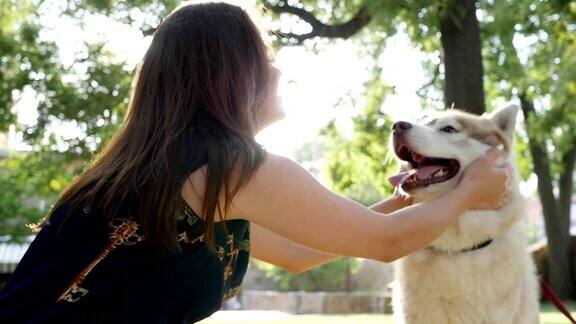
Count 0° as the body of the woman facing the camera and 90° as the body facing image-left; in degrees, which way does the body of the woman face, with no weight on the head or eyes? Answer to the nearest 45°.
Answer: approximately 225°

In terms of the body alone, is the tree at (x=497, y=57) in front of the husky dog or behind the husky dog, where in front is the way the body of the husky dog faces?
behind

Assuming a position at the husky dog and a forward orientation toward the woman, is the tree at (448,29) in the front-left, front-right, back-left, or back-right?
back-right

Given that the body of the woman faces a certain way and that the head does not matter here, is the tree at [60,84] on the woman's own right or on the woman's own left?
on the woman's own left

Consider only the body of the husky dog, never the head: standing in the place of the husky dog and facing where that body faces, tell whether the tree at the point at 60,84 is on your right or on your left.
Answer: on your right

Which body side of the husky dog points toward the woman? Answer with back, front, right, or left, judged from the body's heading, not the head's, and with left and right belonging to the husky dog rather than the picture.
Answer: front

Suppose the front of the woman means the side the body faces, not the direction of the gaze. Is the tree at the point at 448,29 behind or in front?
in front

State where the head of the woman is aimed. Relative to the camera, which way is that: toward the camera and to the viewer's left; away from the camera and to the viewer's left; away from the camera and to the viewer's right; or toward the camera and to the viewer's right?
away from the camera and to the viewer's right
